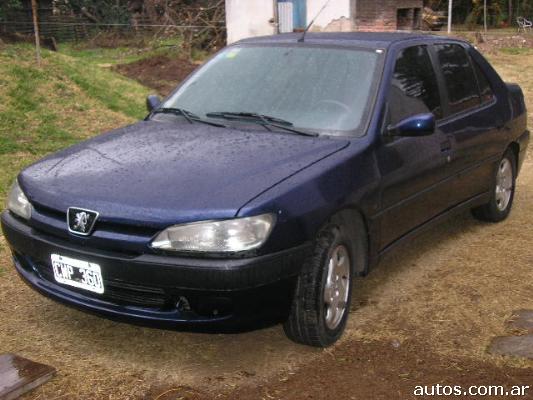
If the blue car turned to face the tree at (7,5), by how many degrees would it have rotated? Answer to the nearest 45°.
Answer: approximately 135° to its right

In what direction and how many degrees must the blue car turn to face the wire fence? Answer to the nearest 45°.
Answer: approximately 135° to its right

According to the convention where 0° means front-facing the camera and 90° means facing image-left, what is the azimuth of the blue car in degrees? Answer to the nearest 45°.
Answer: approximately 45°

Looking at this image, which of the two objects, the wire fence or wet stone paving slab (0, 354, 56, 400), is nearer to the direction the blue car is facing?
the wet stone paving slab

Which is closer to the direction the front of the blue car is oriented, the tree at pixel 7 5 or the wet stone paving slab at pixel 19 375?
the wet stone paving slab

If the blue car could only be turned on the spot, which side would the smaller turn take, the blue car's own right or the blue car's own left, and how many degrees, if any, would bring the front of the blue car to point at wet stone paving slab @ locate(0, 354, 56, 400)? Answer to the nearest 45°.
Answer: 0° — it already faces it
